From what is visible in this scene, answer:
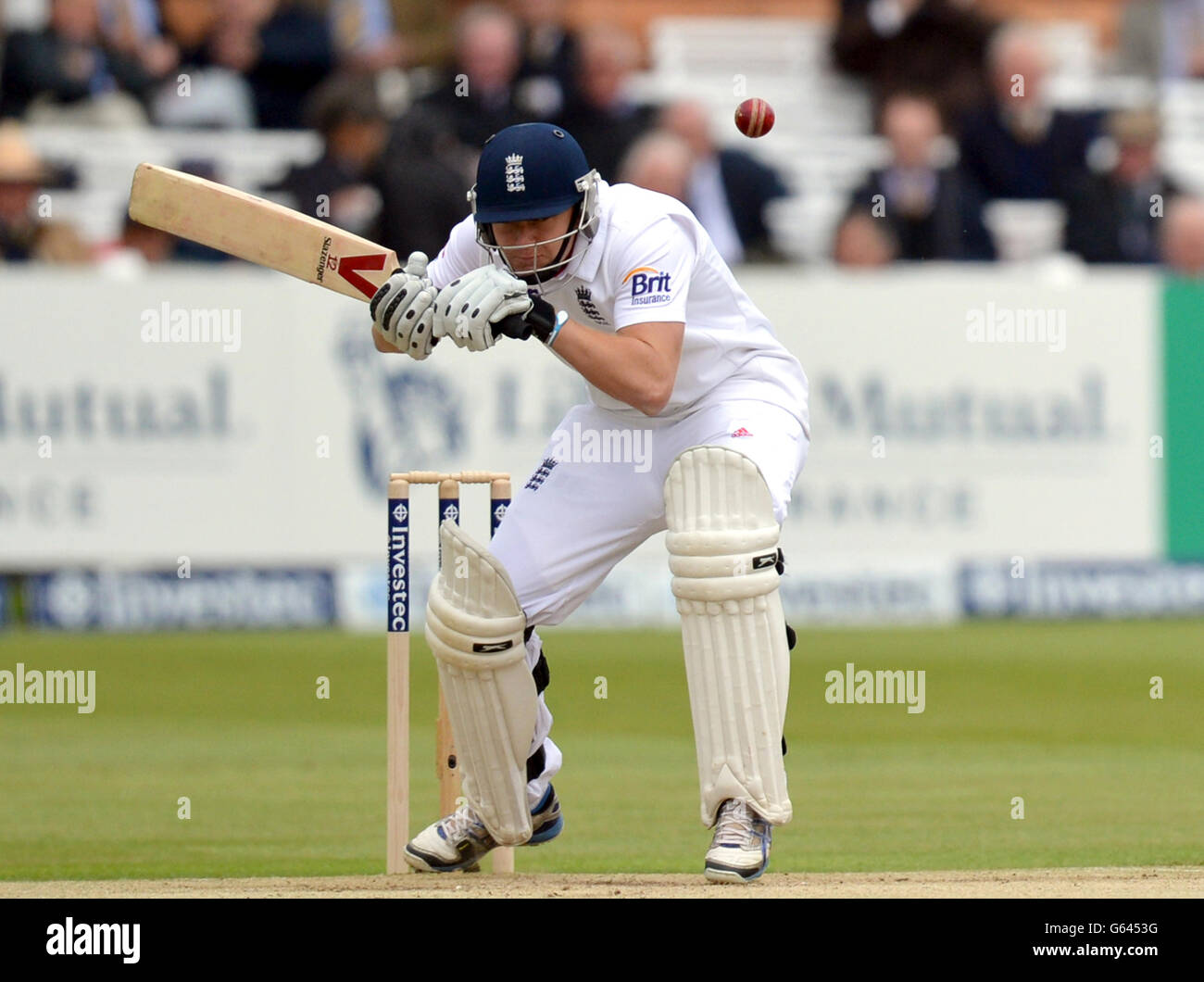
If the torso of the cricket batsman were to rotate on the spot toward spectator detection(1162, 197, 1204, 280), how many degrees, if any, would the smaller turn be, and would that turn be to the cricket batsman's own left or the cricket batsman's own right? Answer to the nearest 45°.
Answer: approximately 180°

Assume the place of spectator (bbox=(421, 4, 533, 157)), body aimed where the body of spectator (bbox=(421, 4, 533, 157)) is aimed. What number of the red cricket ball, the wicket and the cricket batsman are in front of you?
3

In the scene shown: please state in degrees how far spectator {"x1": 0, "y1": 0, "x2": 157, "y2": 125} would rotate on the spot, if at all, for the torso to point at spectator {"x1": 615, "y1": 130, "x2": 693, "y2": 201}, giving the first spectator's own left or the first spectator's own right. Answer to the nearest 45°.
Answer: approximately 45° to the first spectator's own left

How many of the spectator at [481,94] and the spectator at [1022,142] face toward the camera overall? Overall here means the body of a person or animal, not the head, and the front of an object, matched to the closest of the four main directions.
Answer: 2

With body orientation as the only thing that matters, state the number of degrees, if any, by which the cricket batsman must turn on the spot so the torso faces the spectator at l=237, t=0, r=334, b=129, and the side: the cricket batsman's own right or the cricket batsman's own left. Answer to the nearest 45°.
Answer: approximately 135° to the cricket batsman's own right
